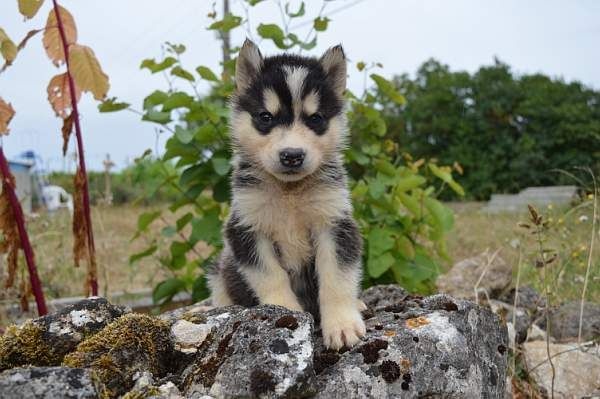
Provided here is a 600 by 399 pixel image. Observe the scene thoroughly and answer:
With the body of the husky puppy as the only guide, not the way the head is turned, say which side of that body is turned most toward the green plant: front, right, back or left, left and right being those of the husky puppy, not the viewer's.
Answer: back

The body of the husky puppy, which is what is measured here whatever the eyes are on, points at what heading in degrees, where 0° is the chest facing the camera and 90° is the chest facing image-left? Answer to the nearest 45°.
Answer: approximately 0°

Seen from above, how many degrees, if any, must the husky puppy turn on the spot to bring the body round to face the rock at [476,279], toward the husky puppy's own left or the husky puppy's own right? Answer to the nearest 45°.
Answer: approximately 135° to the husky puppy's own left

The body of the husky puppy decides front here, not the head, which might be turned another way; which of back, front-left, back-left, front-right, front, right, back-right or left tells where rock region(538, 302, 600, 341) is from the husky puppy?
back-left

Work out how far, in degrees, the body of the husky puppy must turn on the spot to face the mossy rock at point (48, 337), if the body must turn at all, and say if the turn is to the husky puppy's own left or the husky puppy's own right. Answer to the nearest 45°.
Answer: approximately 45° to the husky puppy's own right

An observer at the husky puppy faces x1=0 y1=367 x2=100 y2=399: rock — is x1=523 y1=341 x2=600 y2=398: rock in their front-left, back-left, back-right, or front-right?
back-left
